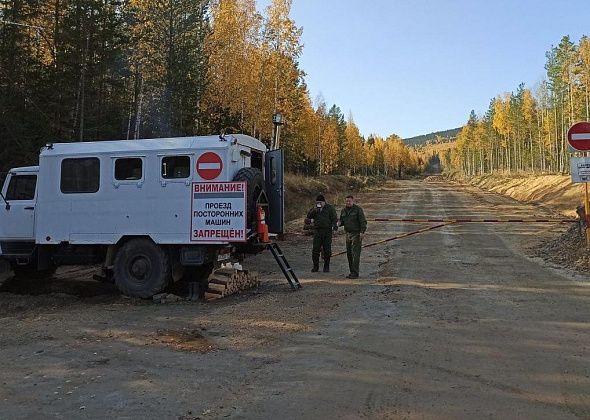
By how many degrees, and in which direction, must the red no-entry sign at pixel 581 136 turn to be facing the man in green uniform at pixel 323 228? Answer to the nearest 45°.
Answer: approximately 90° to its right

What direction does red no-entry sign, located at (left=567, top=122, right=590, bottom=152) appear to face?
toward the camera

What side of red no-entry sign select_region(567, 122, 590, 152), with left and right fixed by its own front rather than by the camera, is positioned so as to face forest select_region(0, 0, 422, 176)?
right

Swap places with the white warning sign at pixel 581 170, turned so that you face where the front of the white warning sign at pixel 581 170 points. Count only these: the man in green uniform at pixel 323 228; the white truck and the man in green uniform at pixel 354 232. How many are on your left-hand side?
0

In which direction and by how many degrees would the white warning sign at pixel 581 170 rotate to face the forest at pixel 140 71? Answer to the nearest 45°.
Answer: approximately 90° to its right

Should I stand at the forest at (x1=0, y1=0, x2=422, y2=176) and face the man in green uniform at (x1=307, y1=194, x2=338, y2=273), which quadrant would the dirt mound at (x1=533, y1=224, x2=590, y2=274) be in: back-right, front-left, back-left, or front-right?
front-left

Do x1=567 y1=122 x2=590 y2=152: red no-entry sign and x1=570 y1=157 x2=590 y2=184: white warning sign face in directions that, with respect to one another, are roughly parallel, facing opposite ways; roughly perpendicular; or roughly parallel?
roughly parallel

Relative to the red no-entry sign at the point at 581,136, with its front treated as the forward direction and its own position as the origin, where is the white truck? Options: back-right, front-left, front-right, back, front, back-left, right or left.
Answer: front-right

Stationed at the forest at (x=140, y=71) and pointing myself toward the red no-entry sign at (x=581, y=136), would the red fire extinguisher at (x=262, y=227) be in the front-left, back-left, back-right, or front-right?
front-right

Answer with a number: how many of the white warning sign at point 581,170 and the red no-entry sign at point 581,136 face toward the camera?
2

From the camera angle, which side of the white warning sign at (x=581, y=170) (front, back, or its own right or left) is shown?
front

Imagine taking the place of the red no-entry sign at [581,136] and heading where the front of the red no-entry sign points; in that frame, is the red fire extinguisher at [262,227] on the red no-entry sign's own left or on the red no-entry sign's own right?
on the red no-entry sign's own right
